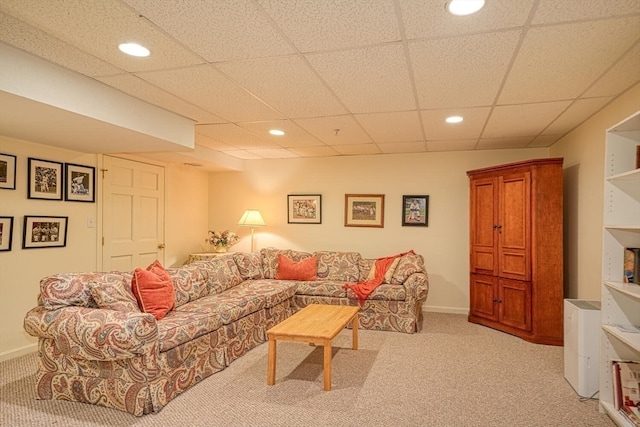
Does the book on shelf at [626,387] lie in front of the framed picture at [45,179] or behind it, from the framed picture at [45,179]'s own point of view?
in front

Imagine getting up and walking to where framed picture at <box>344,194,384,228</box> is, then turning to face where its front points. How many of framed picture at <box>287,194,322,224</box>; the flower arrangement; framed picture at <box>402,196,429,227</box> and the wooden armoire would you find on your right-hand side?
2

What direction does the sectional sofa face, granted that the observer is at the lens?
facing the viewer and to the right of the viewer

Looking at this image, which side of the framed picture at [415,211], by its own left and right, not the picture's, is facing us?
front

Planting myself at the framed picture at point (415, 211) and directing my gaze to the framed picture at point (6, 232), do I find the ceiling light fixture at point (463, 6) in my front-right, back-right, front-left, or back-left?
front-left

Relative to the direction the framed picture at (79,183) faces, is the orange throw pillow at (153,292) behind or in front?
in front

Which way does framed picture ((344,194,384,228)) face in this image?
toward the camera

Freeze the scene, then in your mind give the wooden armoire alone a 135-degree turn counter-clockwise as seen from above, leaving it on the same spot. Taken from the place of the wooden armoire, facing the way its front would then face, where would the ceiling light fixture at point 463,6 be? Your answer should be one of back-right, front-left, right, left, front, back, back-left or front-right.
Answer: right

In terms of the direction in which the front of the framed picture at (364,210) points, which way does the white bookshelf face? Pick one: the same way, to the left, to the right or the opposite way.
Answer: to the right

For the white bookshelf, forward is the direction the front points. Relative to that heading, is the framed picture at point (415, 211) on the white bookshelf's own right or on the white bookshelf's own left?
on the white bookshelf's own right

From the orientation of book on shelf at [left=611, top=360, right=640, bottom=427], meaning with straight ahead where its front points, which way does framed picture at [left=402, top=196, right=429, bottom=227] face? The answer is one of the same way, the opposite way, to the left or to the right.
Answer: to the left

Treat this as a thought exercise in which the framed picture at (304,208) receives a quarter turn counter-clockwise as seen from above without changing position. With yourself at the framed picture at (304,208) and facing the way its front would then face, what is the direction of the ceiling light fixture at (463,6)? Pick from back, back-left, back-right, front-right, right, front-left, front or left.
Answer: right

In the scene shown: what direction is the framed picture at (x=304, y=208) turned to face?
toward the camera

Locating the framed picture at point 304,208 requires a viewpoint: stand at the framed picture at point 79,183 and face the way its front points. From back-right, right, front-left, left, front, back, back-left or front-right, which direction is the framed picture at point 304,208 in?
front-left

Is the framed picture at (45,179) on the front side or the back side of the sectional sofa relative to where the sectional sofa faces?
on the back side

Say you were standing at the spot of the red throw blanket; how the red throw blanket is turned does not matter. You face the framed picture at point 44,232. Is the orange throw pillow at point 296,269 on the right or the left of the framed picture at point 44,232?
right
